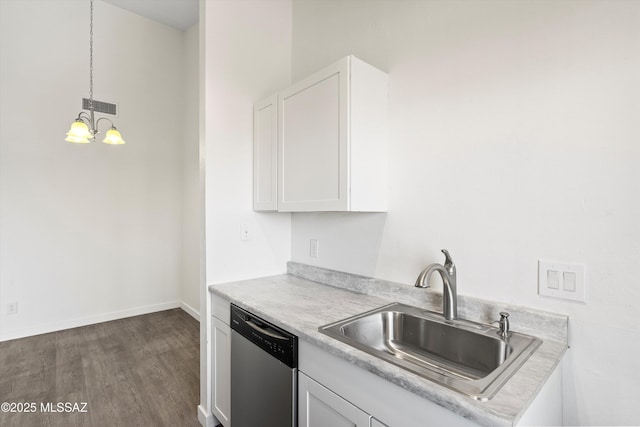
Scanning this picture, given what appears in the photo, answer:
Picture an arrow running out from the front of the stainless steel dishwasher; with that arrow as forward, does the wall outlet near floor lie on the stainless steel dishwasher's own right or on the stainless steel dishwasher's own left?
on the stainless steel dishwasher's own right

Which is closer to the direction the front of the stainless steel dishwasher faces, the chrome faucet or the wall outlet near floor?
the wall outlet near floor

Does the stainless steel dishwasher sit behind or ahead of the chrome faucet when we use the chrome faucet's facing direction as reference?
ahead

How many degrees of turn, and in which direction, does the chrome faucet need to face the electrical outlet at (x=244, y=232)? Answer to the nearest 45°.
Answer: approximately 45° to its right

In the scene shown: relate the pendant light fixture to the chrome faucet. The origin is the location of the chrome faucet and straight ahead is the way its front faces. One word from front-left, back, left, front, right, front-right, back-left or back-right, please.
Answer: front-right

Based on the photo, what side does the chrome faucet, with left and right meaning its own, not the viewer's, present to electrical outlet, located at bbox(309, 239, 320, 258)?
right

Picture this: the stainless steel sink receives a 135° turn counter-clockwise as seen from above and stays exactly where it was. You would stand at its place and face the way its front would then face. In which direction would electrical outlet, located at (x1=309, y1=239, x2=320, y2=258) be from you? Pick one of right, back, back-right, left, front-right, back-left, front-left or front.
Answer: back-left

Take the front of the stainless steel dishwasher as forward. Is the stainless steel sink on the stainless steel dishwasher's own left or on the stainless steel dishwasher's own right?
on the stainless steel dishwasher's own left

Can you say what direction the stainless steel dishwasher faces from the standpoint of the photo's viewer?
facing the viewer and to the left of the viewer

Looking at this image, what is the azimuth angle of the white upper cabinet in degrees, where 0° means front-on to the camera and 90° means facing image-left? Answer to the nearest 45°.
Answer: approximately 45°

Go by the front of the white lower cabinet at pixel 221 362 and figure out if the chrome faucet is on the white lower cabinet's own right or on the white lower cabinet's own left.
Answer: on the white lower cabinet's own left
